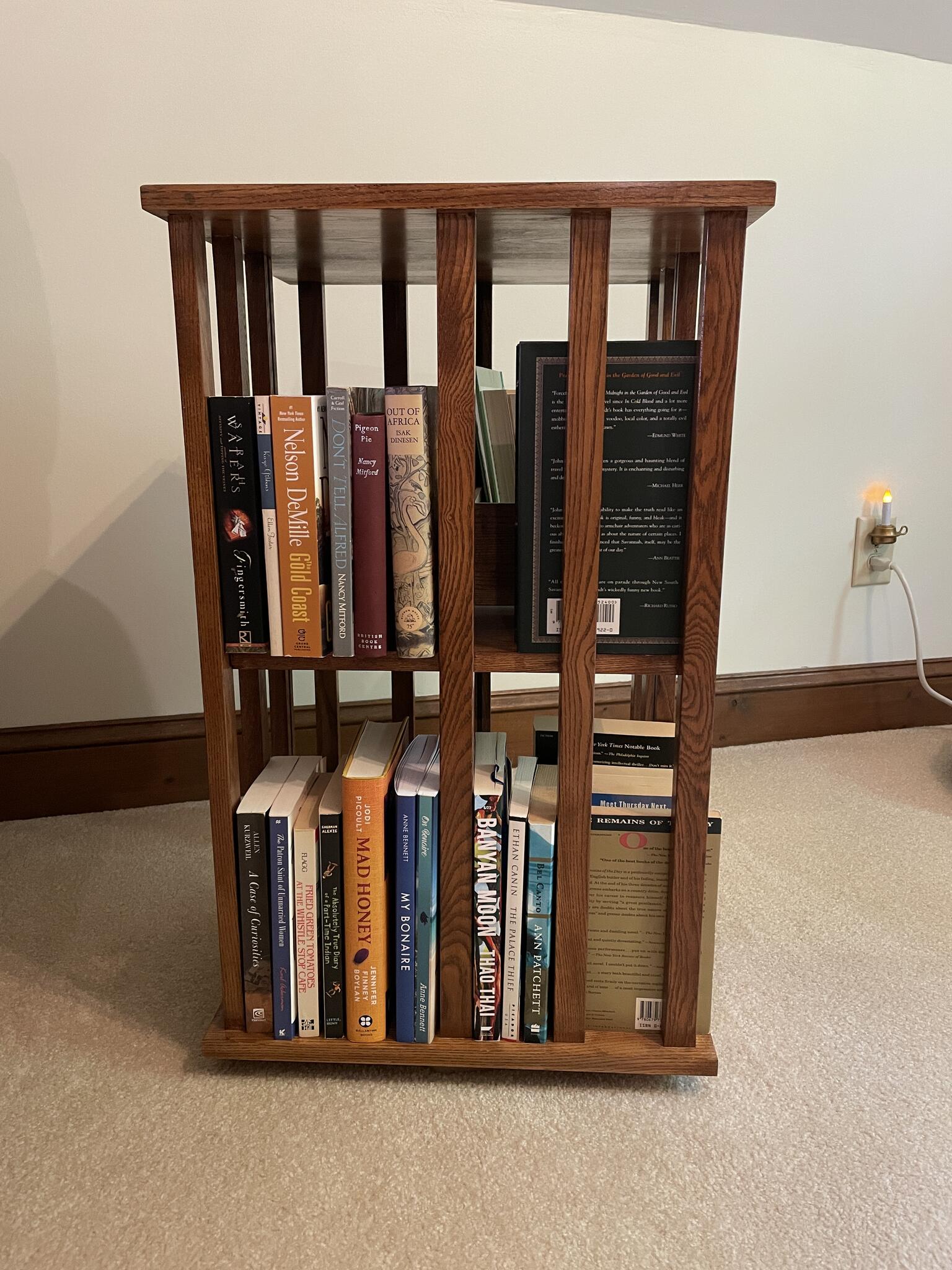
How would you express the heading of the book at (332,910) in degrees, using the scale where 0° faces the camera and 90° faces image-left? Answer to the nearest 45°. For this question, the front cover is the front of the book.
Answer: approximately 270°

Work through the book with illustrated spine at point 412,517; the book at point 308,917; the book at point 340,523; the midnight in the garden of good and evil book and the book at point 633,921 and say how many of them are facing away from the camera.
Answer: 2

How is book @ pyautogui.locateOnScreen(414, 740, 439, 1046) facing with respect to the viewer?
to the viewer's right

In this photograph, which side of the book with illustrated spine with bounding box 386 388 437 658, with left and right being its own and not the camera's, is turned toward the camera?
right

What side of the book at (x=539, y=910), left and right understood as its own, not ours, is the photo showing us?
right

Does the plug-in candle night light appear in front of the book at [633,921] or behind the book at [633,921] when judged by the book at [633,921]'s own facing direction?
in front

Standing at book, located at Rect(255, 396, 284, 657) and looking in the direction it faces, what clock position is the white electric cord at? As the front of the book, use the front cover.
The white electric cord is roughly at 11 o'clock from the book.

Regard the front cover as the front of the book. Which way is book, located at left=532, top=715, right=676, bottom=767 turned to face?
away from the camera

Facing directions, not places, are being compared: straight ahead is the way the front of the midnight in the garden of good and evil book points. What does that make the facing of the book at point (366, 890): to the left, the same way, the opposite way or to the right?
to the right

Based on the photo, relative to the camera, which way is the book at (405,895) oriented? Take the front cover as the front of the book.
to the viewer's right

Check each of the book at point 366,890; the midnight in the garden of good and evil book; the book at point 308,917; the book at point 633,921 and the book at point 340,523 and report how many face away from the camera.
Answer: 2

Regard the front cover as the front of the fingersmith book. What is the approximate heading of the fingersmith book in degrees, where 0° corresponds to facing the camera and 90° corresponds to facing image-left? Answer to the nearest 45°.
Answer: approximately 270°

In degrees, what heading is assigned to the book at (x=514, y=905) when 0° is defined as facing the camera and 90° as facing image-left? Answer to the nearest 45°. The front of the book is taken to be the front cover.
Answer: approximately 270°

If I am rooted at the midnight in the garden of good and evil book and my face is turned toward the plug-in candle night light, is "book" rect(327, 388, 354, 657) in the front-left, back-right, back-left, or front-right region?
back-left
